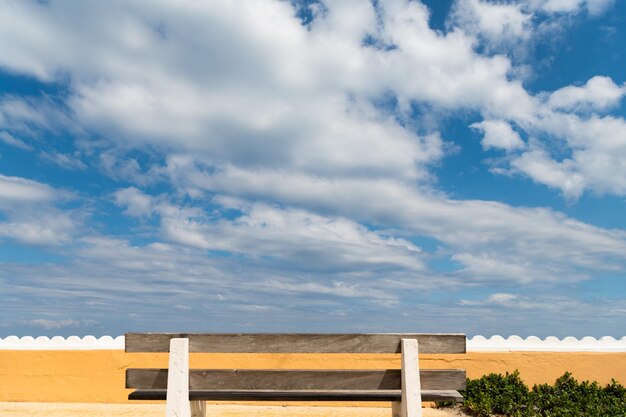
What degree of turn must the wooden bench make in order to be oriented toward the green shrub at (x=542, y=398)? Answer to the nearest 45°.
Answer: approximately 45° to its right

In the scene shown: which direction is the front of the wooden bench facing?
away from the camera

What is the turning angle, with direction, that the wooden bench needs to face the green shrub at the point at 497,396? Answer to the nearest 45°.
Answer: approximately 45° to its right
